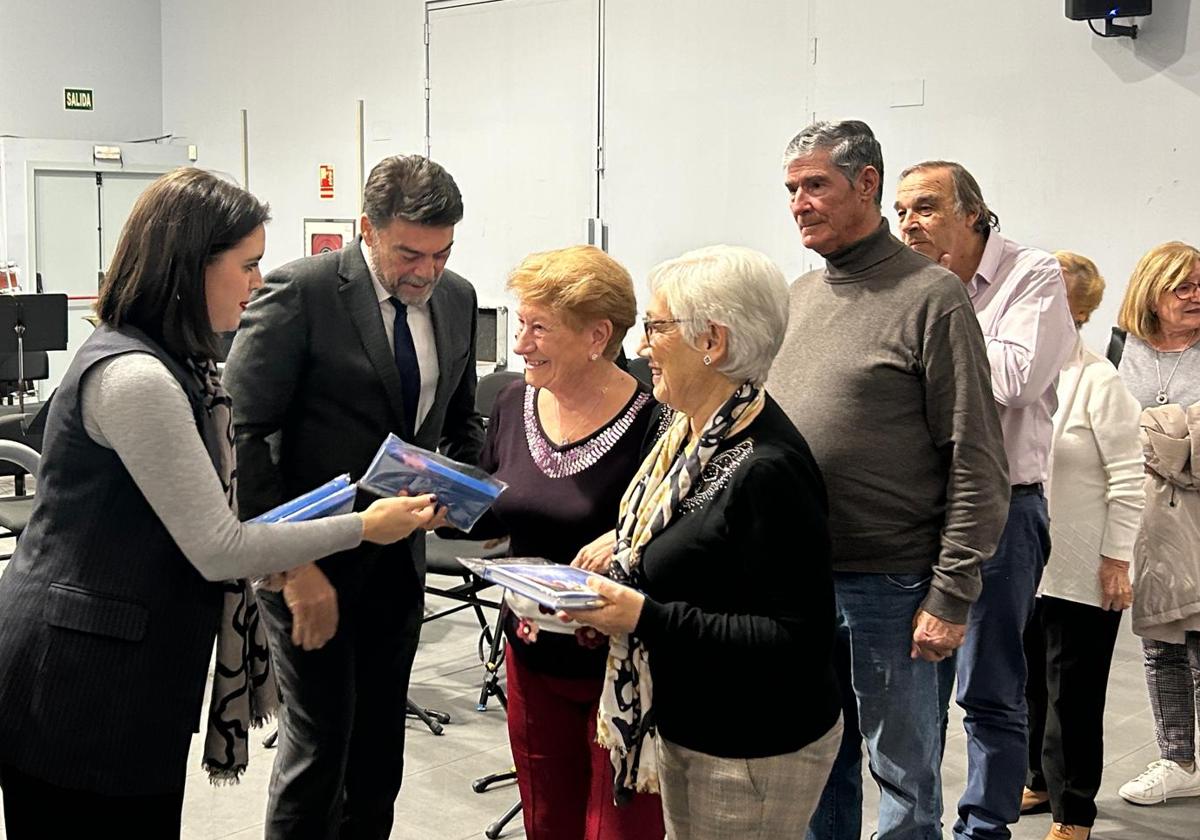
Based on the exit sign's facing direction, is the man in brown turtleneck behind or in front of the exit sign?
in front

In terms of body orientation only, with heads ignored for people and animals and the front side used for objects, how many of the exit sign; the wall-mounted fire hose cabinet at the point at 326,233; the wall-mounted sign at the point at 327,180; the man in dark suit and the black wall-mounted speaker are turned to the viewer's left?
0

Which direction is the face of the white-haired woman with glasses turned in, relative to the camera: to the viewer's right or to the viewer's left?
to the viewer's left

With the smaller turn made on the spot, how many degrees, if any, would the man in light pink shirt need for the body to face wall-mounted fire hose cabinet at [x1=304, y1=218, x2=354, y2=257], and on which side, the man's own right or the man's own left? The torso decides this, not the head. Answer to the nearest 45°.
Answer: approximately 45° to the man's own right

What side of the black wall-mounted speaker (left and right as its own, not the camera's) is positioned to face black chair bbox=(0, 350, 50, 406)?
right

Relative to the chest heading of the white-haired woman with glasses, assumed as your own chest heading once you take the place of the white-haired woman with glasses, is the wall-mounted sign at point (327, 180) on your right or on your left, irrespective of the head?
on your right

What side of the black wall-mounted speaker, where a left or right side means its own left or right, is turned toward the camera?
front

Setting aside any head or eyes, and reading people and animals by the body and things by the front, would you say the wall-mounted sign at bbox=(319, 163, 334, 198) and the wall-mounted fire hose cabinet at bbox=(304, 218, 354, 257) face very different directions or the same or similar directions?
same or similar directions

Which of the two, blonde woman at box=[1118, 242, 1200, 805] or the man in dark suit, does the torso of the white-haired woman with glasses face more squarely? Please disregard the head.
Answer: the man in dark suit

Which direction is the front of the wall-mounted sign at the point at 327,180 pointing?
toward the camera
